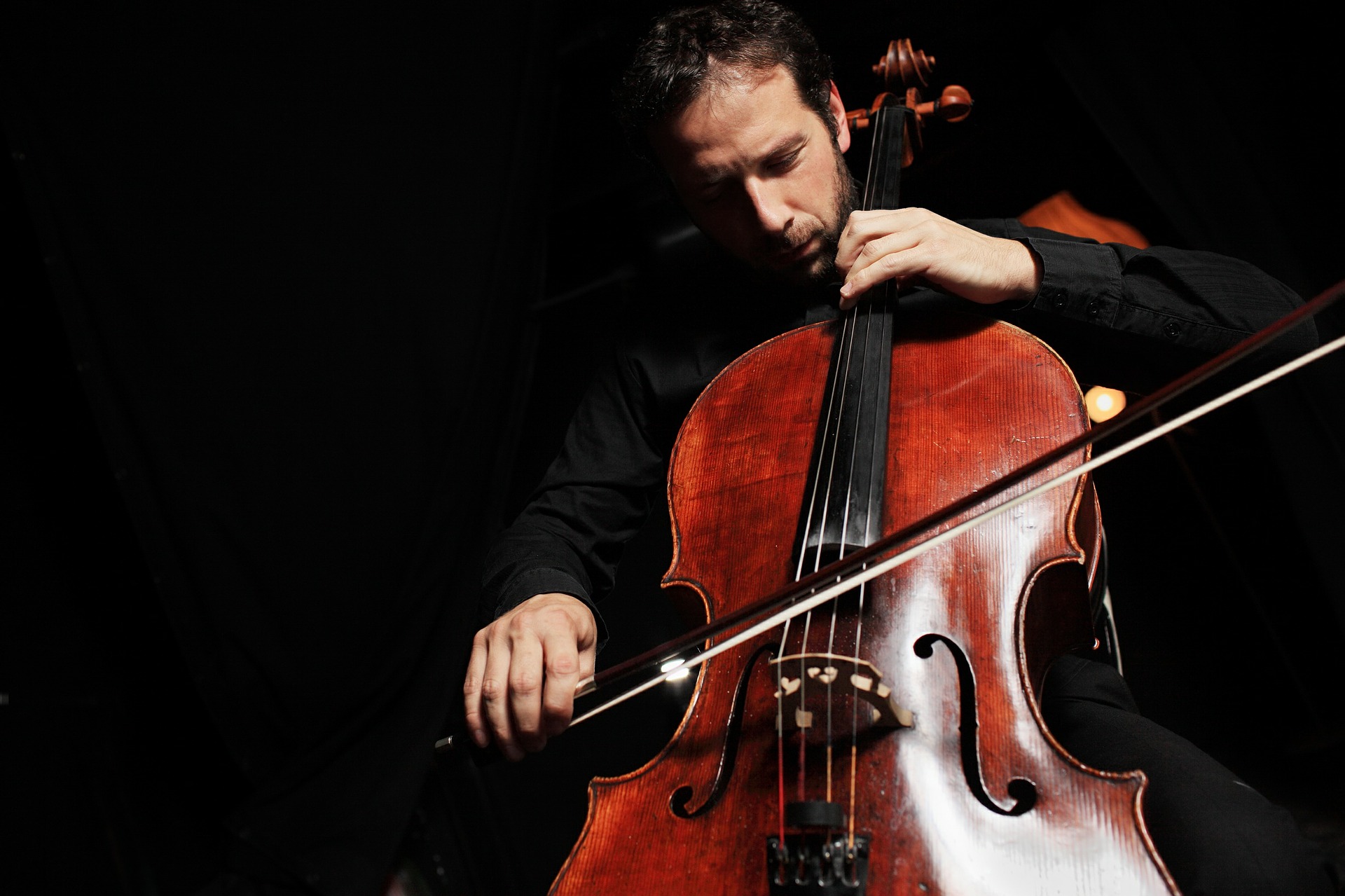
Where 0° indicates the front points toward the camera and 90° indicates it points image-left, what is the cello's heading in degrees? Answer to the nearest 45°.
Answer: approximately 0°
